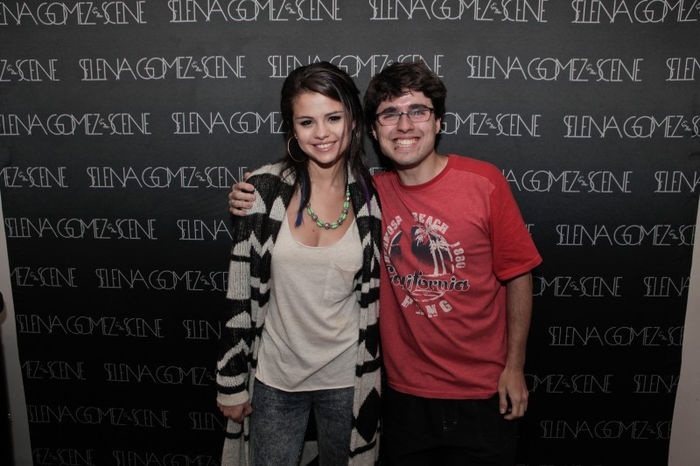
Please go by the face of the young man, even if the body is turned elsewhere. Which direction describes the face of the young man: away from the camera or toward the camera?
toward the camera

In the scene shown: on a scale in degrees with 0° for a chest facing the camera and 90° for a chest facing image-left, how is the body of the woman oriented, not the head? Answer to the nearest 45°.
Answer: approximately 0°

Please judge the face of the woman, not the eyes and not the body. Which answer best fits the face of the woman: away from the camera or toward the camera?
toward the camera
